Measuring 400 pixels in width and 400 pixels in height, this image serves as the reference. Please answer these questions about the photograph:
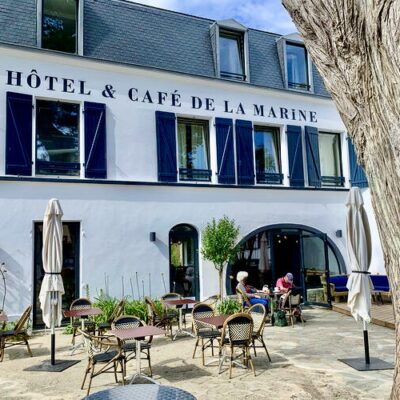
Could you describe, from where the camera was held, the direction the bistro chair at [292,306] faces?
facing away from the viewer and to the left of the viewer

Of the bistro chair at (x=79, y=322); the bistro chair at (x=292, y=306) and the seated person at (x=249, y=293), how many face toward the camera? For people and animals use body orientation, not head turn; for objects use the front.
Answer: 1

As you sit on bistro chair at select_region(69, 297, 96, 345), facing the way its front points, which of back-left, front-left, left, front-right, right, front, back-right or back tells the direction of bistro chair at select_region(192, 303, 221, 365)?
front-left

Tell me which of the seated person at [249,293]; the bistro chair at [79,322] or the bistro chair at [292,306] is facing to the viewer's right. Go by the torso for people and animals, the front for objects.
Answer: the seated person

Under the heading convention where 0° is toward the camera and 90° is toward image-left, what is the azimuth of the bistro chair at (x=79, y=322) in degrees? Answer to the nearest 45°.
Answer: approximately 0°

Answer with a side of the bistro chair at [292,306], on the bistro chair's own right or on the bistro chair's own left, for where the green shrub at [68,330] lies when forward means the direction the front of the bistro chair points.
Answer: on the bistro chair's own left

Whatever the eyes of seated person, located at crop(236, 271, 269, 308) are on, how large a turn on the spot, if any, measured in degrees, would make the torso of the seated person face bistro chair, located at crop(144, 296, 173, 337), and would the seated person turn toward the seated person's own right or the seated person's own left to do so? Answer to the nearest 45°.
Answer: approximately 135° to the seated person's own right
